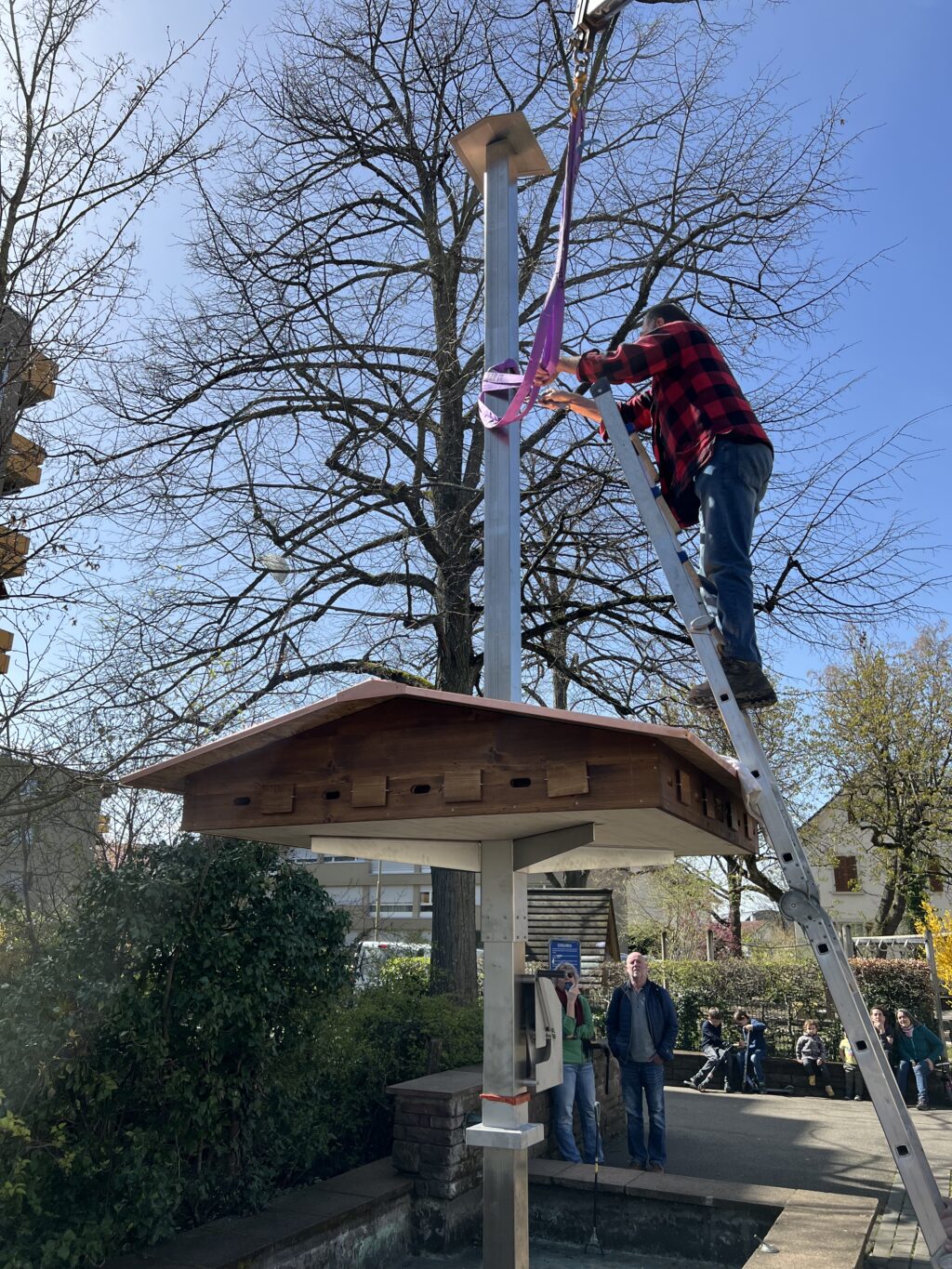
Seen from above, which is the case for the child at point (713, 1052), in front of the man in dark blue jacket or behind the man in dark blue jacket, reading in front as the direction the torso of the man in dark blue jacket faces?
behind

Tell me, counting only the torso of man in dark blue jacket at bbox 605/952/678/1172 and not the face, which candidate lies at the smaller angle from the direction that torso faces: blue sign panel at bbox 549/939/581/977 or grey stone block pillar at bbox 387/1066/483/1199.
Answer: the grey stone block pillar

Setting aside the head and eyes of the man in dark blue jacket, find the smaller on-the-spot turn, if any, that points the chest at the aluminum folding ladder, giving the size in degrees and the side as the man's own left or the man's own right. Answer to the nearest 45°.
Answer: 0° — they already face it

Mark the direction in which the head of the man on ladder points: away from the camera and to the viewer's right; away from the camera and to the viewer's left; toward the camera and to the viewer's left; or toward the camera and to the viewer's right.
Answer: away from the camera and to the viewer's left

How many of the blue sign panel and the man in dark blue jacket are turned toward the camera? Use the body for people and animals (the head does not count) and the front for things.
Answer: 2

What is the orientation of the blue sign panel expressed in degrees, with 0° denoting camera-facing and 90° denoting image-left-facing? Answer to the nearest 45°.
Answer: approximately 0°
